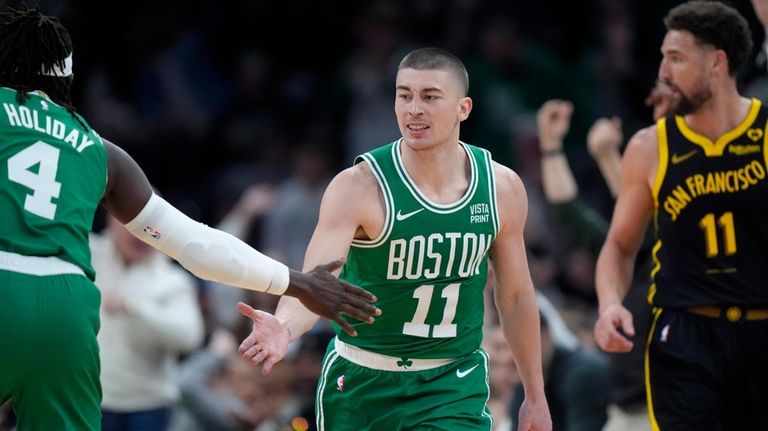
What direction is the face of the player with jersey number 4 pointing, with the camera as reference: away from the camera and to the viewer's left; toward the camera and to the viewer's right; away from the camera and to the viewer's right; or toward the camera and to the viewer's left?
away from the camera and to the viewer's right

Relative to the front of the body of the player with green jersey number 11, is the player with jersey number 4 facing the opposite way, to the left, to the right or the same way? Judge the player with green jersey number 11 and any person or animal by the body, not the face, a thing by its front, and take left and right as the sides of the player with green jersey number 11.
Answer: the opposite way

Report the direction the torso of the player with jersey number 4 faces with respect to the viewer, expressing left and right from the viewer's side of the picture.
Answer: facing away from the viewer

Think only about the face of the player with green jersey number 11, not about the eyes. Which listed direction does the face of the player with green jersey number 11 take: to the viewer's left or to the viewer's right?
to the viewer's left

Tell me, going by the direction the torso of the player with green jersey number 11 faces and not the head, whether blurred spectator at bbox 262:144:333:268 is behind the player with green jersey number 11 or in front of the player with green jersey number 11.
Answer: behind

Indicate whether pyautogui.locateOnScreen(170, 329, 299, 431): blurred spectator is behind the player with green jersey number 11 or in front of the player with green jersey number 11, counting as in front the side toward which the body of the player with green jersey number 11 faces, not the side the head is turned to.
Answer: behind

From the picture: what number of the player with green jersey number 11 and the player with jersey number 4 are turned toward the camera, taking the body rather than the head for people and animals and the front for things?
1

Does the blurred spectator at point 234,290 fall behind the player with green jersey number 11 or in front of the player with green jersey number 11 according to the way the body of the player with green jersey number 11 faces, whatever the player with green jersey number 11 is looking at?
behind

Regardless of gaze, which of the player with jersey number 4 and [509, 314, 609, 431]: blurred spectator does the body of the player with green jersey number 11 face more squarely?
the player with jersey number 4

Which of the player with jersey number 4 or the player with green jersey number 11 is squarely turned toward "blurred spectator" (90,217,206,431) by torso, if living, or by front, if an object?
the player with jersey number 4

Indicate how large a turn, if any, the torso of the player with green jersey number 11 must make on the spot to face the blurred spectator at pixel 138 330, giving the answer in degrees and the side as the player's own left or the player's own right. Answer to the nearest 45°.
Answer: approximately 135° to the player's own right

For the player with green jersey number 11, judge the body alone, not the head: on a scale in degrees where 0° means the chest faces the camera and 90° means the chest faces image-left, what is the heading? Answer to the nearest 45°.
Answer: approximately 0°
